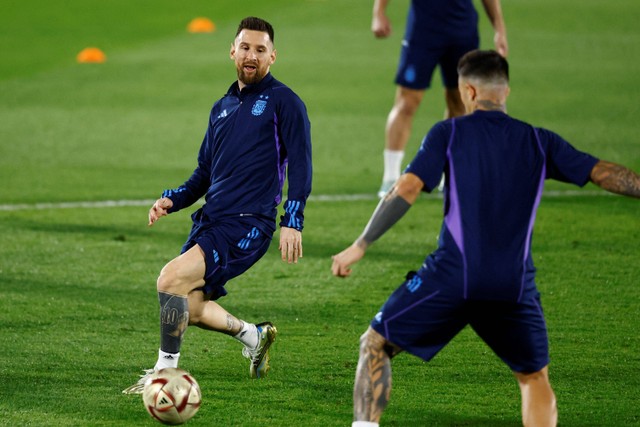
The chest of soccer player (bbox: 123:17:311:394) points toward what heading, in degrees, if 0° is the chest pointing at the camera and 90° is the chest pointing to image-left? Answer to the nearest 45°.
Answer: approximately 45°

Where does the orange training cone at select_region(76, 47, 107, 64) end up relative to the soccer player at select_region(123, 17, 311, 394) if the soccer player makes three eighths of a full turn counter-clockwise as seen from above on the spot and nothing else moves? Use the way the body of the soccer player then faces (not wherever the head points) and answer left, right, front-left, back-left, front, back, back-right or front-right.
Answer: left

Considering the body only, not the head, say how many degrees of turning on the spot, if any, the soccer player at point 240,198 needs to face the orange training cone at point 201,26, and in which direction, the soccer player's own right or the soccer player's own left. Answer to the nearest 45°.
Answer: approximately 135° to the soccer player's own right

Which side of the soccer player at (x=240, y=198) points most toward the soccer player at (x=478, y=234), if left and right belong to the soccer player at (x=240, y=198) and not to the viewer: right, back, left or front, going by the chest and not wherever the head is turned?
left
